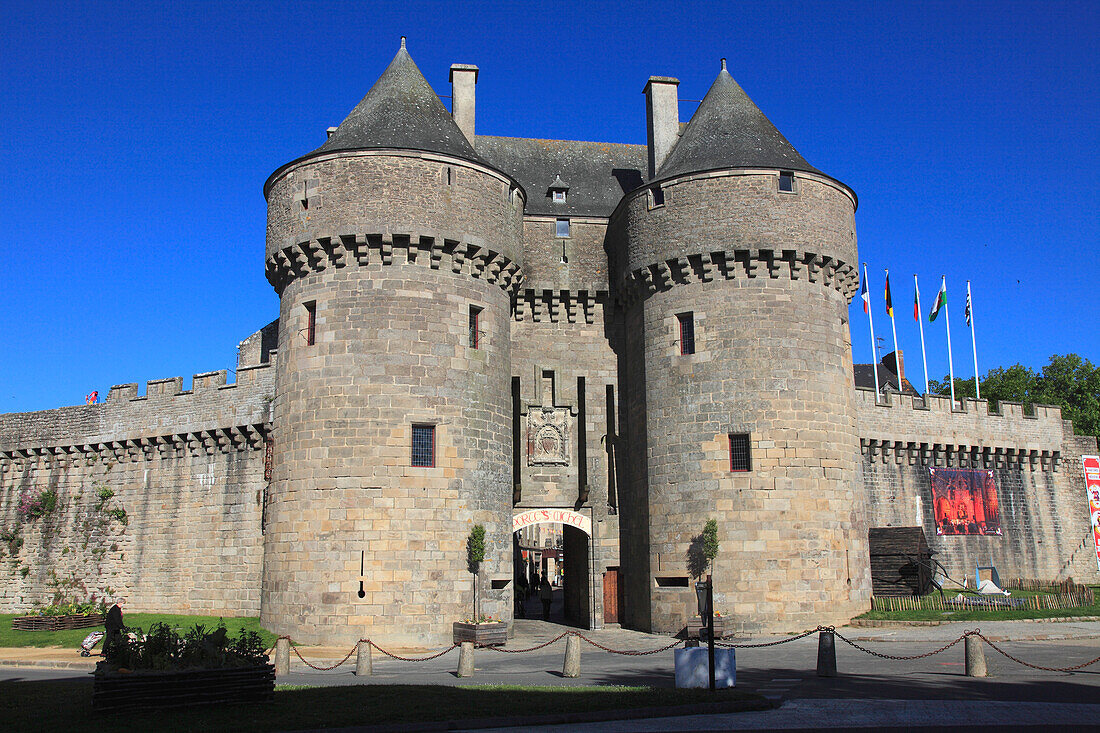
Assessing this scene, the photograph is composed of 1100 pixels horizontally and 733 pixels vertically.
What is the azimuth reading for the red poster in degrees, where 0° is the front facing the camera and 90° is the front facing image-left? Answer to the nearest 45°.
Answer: approximately 0°

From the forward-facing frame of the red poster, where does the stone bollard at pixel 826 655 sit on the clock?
The stone bollard is roughly at 12 o'clock from the red poster.

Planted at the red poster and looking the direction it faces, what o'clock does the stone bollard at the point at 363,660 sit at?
The stone bollard is roughly at 1 o'clock from the red poster.

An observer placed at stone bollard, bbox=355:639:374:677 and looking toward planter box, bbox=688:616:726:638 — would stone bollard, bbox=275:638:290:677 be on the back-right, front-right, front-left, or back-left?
back-left

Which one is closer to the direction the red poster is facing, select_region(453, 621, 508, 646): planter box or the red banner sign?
the planter box

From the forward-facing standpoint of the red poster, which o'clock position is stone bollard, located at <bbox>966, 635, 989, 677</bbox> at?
The stone bollard is roughly at 12 o'clock from the red poster.

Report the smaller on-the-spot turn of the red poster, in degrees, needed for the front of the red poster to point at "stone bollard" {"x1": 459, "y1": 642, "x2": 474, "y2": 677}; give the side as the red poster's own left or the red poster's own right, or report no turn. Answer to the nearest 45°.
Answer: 0° — it already faces it
